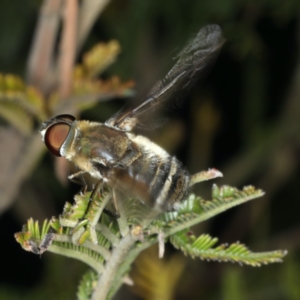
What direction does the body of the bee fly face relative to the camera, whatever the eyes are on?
to the viewer's left
